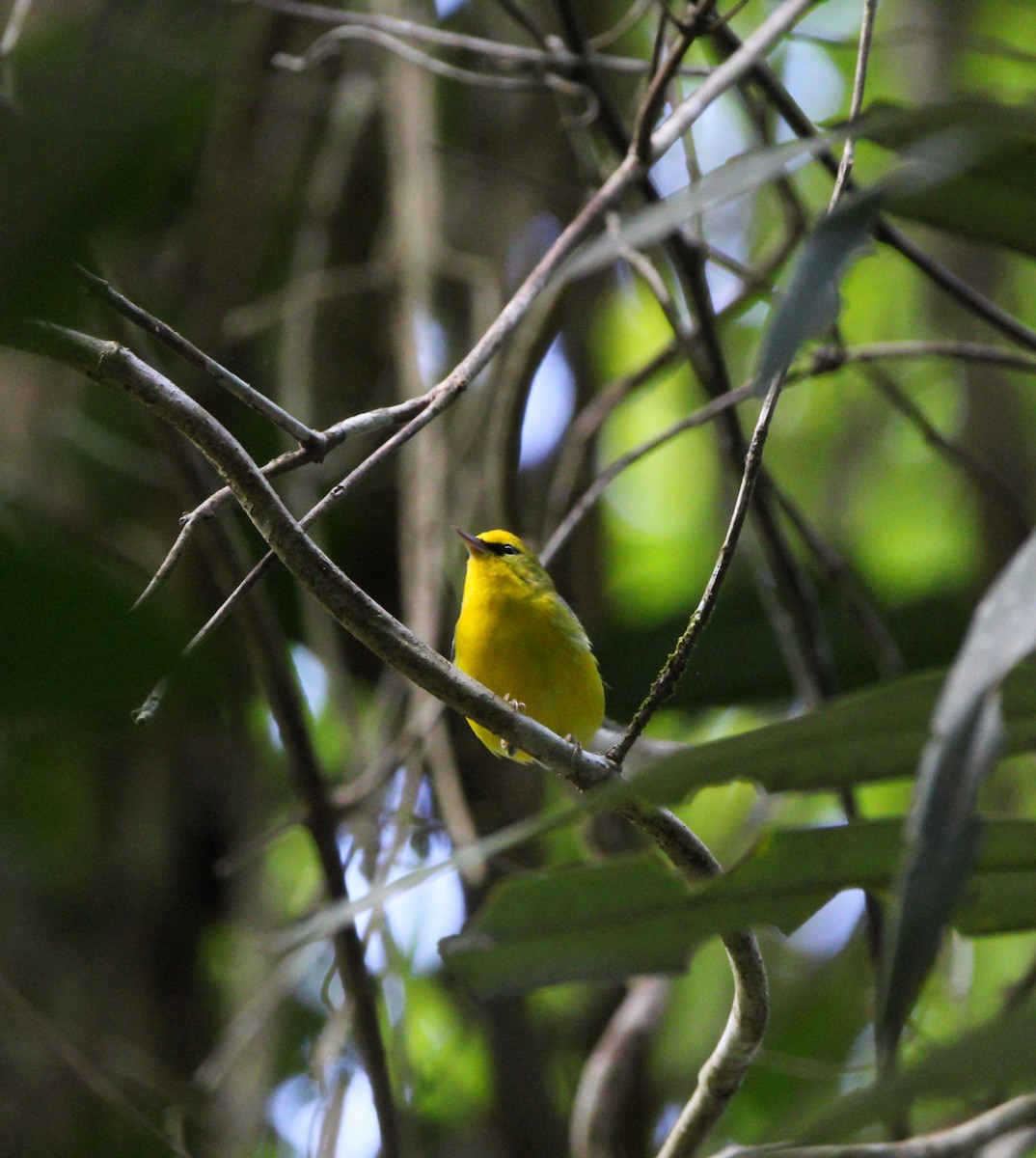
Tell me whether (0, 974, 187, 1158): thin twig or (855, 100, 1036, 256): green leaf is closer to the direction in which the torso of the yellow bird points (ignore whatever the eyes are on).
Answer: the thin twig

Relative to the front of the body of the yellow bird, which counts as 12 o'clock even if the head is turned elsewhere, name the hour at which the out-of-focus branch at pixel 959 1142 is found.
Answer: The out-of-focus branch is roughly at 10 o'clock from the yellow bird.

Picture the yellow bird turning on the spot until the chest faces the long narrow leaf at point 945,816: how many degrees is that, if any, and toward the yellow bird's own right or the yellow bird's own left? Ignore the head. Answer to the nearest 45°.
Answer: approximately 45° to the yellow bird's own left

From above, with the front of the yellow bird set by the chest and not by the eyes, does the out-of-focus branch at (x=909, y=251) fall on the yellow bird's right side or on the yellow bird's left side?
on the yellow bird's left side

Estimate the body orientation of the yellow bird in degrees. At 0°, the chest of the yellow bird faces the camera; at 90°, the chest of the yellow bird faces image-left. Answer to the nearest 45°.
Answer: approximately 45°

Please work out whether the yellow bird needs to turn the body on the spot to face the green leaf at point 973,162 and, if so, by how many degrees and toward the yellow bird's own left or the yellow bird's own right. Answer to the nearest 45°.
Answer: approximately 45° to the yellow bird's own left

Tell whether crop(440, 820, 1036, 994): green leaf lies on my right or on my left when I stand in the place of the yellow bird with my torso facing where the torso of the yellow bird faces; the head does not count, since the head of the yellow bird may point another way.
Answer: on my left
